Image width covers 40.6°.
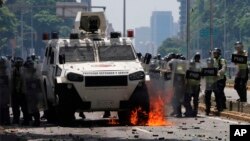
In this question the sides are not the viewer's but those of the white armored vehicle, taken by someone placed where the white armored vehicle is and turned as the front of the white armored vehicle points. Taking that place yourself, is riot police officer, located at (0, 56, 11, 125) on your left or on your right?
on your right

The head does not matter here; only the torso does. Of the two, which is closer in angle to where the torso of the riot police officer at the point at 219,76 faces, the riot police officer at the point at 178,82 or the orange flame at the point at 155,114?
the orange flame

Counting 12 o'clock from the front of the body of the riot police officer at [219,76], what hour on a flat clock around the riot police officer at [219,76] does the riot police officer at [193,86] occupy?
the riot police officer at [193,86] is roughly at 1 o'clock from the riot police officer at [219,76].

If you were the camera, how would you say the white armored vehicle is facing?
facing the viewer

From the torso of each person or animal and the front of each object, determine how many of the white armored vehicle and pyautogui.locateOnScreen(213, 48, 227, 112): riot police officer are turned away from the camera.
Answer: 0

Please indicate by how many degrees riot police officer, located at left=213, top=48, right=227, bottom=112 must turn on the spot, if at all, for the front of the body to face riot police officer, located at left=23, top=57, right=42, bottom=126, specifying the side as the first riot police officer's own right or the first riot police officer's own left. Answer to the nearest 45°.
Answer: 0° — they already face them

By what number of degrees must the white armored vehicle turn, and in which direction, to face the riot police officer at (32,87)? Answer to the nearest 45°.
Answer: approximately 90° to its right

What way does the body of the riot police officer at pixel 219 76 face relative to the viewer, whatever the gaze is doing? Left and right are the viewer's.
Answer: facing the viewer and to the left of the viewer

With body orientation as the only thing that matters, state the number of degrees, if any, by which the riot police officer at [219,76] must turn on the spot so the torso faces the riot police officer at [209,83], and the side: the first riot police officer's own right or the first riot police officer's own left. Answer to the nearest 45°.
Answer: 0° — they already face them

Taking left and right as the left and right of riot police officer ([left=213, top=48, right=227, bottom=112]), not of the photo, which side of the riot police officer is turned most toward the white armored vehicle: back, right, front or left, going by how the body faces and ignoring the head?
front
